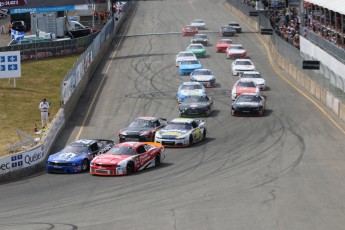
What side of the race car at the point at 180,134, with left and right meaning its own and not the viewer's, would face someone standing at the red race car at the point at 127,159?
front

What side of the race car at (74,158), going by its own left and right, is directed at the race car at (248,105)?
back

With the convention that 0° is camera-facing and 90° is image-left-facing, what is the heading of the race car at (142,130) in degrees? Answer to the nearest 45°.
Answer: approximately 45°

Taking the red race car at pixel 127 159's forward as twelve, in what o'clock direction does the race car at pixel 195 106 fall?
The race car is roughly at 5 o'clock from the red race car.

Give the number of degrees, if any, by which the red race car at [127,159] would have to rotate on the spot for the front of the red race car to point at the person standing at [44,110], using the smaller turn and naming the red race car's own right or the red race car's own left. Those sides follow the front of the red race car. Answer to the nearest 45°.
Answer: approximately 90° to the red race car's own right

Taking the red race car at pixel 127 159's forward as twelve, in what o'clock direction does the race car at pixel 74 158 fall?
The race car is roughly at 2 o'clock from the red race car.

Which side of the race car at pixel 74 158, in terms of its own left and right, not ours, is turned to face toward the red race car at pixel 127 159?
left

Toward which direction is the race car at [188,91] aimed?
toward the camera

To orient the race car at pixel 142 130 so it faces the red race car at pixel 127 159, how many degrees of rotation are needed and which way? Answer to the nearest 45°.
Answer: approximately 45° to its left

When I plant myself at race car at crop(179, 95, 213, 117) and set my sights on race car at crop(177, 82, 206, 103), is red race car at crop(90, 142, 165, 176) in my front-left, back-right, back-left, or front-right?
back-left

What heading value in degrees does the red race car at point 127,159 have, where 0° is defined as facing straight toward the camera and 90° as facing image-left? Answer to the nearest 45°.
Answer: approximately 45°

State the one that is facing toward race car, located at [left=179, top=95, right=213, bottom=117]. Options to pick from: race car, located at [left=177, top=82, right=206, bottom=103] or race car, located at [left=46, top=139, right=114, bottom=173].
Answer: race car, located at [left=177, top=82, right=206, bottom=103]

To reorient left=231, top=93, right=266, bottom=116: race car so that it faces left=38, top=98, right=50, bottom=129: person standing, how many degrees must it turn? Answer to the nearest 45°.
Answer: approximately 90° to its right

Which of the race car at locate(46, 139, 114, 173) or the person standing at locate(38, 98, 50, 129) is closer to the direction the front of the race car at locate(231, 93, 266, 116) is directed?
the race car

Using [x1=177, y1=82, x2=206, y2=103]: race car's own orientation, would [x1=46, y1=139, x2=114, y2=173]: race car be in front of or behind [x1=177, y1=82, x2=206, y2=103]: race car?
in front

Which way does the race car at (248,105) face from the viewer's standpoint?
toward the camera

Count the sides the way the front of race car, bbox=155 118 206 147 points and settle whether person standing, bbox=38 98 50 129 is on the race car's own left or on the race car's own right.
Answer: on the race car's own right

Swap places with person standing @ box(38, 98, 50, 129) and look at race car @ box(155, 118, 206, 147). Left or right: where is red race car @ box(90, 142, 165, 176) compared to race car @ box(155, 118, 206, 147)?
right

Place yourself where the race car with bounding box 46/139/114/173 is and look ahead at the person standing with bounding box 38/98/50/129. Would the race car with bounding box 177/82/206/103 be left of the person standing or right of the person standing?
right

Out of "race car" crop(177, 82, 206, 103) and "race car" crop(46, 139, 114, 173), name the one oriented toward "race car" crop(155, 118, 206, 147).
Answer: "race car" crop(177, 82, 206, 103)

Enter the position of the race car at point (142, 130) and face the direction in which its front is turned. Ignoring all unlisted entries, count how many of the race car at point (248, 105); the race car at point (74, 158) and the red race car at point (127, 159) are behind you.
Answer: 1
